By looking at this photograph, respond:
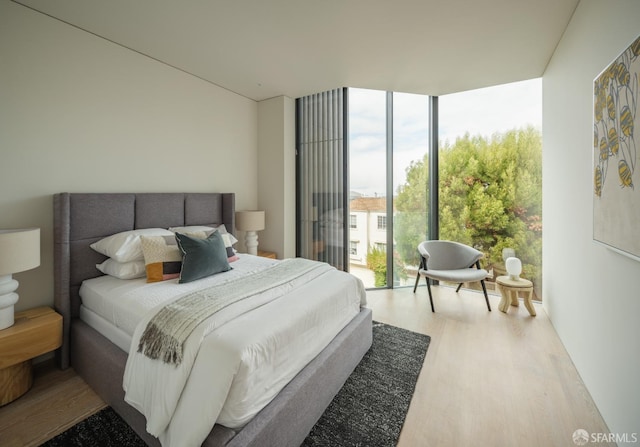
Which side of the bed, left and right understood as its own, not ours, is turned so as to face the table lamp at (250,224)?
left

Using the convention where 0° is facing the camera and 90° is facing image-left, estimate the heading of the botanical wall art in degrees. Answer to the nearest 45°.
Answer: approximately 90°

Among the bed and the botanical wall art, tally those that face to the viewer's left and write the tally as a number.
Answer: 1

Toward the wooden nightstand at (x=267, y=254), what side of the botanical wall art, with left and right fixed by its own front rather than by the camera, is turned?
front

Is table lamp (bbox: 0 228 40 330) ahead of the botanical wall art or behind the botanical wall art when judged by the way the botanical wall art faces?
ahead

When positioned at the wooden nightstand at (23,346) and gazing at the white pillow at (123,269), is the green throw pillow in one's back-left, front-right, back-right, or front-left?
front-right

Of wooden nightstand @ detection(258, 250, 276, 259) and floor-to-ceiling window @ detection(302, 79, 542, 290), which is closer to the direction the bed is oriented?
the floor-to-ceiling window

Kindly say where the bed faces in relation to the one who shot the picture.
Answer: facing the viewer and to the right of the viewer

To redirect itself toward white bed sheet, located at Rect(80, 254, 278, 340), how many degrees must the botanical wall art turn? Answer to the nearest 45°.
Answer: approximately 45° to its left

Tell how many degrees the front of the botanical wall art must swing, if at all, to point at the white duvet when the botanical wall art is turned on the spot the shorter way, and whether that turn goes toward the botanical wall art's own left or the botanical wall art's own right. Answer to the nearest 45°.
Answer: approximately 45° to the botanical wall art's own left

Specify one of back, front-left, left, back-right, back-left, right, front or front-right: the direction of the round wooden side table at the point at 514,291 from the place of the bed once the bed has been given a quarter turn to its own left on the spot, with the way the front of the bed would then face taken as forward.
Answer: front-right

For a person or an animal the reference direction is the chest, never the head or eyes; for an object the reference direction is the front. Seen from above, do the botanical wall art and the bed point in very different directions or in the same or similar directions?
very different directions

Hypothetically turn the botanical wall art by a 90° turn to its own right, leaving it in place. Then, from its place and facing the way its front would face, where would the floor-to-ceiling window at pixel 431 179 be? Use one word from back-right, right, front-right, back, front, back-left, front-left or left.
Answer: front-left

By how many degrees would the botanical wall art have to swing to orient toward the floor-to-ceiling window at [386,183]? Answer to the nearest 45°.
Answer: approximately 45° to its right
